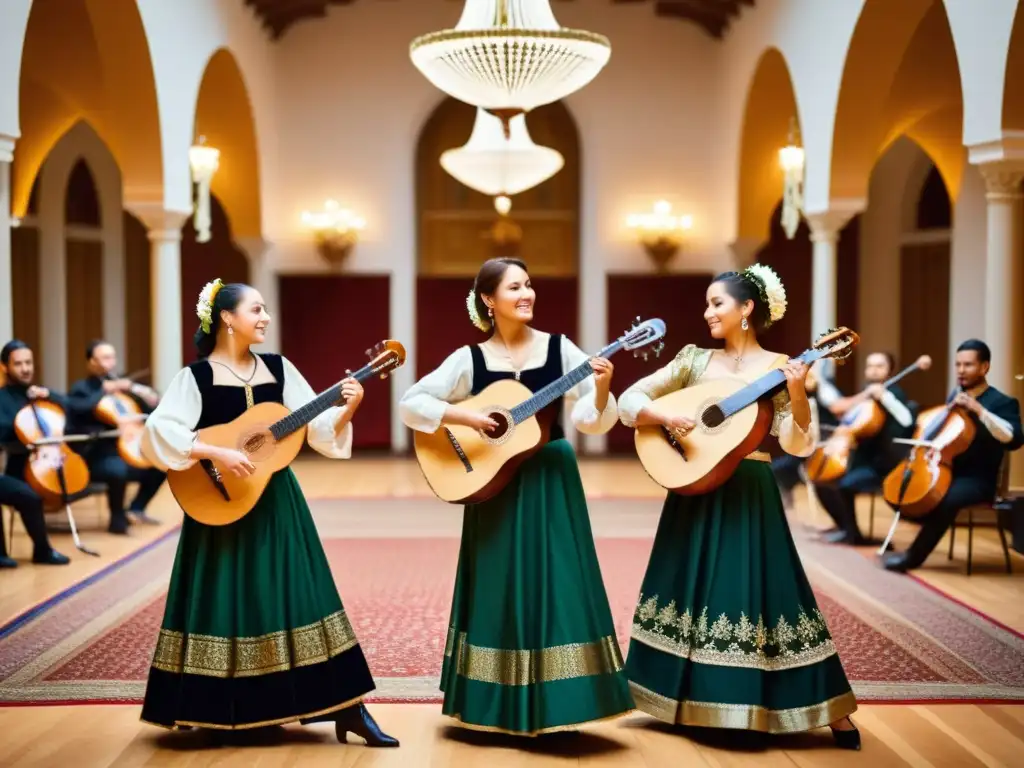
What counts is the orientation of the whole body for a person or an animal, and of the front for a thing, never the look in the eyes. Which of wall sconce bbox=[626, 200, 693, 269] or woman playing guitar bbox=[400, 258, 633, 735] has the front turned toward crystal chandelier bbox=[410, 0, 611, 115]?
the wall sconce

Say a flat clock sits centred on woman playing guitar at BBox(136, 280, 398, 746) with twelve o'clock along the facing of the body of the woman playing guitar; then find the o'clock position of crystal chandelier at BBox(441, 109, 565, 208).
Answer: The crystal chandelier is roughly at 8 o'clock from the woman playing guitar.

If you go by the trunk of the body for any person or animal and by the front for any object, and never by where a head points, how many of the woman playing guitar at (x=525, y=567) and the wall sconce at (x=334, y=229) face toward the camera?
2

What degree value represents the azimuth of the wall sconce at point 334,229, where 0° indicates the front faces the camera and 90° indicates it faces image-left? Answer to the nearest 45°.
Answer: approximately 0°

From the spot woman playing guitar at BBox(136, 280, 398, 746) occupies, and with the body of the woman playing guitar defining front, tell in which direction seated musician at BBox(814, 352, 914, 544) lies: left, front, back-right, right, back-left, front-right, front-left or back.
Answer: left

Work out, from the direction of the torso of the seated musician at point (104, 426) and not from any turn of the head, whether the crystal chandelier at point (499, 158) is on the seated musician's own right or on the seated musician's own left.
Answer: on the seated musician's own left

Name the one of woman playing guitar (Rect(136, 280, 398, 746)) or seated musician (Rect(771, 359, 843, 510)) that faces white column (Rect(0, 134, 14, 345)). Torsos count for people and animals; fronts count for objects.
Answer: the seated musician

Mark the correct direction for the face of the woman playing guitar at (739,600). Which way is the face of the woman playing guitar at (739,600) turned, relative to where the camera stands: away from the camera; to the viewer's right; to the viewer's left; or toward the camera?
to the viewer's left

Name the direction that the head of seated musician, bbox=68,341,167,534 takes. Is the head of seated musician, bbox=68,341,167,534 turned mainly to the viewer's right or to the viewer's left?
to the viewer's right

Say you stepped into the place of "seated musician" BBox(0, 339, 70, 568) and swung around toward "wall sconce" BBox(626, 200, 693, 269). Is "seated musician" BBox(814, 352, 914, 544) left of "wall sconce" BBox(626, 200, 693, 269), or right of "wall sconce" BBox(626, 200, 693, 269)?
right

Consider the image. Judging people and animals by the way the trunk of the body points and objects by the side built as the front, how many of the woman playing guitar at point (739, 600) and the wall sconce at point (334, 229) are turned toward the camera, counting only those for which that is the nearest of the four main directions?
2

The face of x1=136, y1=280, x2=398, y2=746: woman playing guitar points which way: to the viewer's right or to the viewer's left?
to the viewer's right
